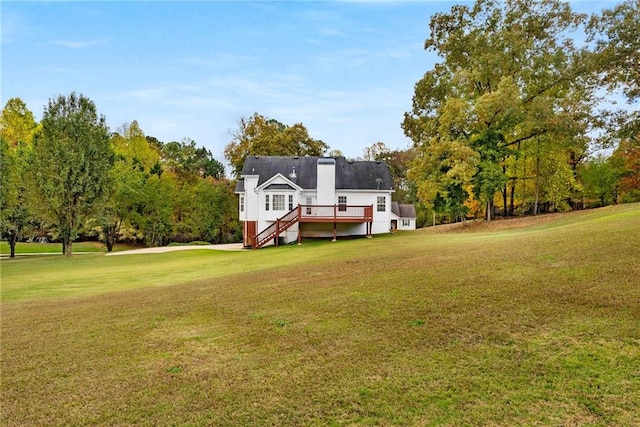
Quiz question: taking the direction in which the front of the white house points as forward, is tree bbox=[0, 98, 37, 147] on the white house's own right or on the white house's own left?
on the white house's own left

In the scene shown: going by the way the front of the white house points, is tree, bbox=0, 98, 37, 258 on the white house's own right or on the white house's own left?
on the white house's own left

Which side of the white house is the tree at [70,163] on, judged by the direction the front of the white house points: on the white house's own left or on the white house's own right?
on the white house's own left

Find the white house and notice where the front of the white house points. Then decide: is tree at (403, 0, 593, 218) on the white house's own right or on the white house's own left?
on the white house's own right

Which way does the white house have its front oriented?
away from the camera

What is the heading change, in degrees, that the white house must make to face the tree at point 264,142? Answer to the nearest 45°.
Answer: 0° — it already faces it

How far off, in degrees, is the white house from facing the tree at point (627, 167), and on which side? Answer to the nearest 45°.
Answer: approximately 90° to its right

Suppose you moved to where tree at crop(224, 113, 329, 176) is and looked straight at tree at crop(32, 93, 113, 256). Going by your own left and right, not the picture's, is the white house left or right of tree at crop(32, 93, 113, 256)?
left
